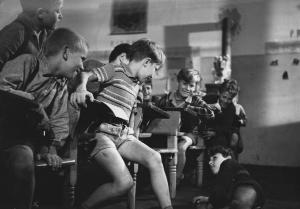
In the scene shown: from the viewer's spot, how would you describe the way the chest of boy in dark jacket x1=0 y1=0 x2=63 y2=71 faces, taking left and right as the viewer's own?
facing to the right of the viewer

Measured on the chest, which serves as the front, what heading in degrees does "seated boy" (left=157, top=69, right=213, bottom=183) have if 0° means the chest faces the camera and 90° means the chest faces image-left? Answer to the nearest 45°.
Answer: approximately 0°

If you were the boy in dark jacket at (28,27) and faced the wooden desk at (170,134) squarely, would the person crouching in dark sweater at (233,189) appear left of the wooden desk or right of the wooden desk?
right

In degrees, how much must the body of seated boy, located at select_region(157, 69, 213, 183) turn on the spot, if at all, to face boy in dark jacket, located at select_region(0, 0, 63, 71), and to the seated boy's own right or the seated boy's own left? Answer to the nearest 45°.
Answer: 0° — they already face them

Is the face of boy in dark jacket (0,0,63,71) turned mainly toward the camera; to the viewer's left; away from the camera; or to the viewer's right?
to the viewer's right

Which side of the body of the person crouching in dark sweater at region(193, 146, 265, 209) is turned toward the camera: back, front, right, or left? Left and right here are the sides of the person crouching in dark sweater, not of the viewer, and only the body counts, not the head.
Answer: left

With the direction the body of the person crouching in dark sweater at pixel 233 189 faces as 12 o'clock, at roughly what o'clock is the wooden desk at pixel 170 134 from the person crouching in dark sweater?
The wooden desk is roughly at 2 o'clock from the person crouching in dark sweater.

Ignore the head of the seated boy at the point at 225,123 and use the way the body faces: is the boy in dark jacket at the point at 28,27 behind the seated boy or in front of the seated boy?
in front

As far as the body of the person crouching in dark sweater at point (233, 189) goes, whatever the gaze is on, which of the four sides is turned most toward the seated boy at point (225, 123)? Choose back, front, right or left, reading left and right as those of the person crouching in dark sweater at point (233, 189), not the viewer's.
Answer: right

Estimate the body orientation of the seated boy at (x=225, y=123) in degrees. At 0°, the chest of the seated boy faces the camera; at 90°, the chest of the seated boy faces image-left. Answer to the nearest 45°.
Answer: approximately 45°
